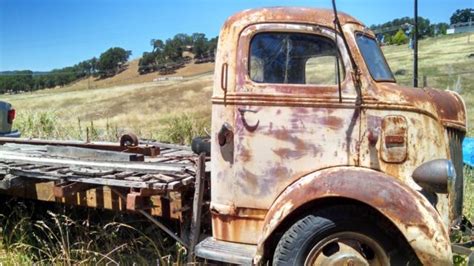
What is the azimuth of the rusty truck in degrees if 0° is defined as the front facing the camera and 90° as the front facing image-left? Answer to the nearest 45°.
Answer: approximately 270°
